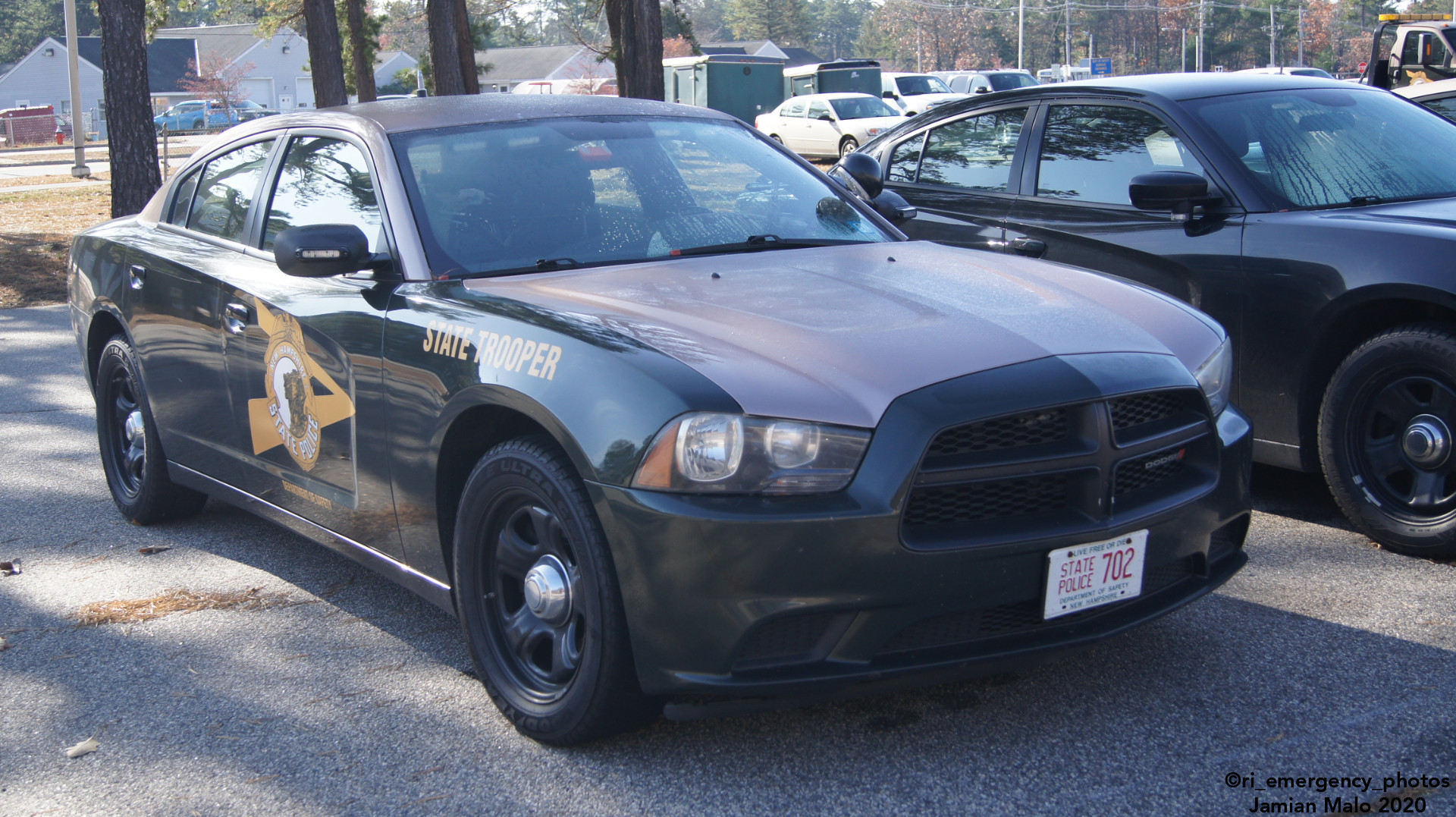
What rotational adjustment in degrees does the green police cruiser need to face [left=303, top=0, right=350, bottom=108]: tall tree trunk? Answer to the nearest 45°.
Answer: approximately 135° to its left

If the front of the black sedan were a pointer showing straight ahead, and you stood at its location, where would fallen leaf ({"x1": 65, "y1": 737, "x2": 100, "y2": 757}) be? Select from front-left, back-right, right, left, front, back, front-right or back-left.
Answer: right

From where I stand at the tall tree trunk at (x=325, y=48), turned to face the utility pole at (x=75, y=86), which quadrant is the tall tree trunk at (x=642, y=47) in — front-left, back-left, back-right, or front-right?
back-left

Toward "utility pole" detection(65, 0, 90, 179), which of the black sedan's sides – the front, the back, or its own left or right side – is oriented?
back

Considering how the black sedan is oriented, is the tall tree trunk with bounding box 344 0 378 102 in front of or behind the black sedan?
behind

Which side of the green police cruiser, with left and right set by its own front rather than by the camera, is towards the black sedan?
left

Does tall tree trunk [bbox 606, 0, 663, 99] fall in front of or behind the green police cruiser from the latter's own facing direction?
behind

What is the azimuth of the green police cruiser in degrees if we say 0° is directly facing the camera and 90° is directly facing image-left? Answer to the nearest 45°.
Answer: approximately 315°

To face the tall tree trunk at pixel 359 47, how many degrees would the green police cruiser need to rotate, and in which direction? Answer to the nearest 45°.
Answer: approximately 135° to its left

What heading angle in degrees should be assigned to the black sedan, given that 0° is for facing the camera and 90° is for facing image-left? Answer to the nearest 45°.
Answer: approximately 315°

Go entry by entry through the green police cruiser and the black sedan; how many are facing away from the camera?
0
